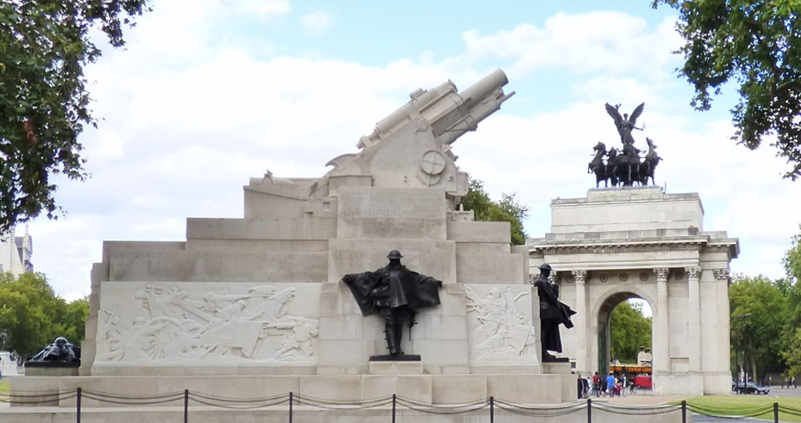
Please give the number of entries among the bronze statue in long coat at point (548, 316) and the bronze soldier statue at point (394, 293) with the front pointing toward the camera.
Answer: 1

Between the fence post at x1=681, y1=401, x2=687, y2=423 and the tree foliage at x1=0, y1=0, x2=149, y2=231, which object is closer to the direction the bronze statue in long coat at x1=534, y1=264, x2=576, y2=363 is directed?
the fence post

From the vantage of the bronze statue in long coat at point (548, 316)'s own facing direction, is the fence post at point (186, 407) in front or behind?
behind

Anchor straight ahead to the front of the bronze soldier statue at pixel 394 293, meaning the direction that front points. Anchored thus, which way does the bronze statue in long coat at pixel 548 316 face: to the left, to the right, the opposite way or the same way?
to the left

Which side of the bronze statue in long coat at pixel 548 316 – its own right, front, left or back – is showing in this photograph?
right

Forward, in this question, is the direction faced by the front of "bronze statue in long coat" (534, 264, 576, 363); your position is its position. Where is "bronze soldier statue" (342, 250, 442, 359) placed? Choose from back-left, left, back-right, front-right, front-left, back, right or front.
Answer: back-right

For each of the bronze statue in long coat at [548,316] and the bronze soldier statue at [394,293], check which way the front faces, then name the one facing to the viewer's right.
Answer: the bronze statue in long coat

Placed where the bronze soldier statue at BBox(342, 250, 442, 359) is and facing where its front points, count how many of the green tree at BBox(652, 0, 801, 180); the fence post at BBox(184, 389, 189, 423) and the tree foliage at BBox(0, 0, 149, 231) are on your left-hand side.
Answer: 1

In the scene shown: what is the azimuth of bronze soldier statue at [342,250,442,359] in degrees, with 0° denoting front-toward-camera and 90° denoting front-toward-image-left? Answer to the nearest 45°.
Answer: approximately 0°

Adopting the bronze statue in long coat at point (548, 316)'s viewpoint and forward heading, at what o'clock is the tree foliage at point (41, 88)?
The tree foliage is roughly at 5 o'clock from the bronze statue in long coat.
